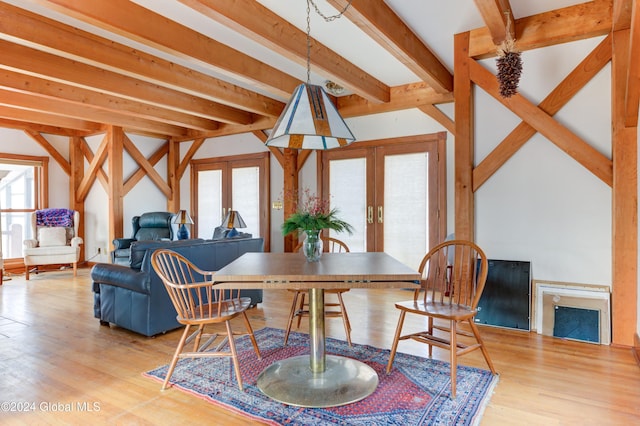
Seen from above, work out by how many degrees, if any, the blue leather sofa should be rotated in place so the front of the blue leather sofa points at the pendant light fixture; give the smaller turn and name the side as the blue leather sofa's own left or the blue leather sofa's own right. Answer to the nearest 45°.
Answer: approximately 180°

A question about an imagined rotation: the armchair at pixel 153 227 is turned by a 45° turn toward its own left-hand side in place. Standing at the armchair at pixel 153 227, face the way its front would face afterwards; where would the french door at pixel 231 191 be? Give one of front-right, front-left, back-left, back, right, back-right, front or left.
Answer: left

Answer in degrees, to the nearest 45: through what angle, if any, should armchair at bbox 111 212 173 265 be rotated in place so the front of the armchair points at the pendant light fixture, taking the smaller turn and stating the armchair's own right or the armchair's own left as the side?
approximately 45° to the armchair's own left

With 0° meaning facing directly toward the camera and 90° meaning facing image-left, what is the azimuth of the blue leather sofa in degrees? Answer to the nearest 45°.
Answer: approximately 135°

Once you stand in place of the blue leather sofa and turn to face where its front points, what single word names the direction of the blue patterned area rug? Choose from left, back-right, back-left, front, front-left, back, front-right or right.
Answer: back

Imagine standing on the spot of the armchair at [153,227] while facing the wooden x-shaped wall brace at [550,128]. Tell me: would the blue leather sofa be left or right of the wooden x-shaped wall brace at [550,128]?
right

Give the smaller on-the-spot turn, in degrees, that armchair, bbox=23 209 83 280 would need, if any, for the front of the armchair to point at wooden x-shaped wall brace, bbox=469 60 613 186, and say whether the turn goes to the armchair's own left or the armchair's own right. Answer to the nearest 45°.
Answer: approximately 45° to the armchair's own left

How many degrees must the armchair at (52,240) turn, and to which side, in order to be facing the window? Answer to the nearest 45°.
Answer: approximately 135° to its right
